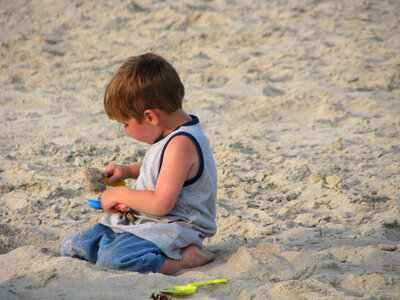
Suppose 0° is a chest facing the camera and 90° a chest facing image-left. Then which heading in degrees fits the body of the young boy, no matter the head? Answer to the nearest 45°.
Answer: approximately 90°

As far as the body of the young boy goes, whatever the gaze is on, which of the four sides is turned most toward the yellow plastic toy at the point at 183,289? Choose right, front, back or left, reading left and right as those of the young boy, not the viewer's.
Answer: left
